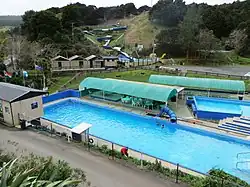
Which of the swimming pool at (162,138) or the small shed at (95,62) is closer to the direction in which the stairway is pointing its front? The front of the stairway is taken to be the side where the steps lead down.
the swimming pool

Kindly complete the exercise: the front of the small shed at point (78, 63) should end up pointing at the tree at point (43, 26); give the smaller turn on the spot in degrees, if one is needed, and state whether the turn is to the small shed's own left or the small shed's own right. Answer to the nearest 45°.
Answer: approximately 135° to the small shed's own right

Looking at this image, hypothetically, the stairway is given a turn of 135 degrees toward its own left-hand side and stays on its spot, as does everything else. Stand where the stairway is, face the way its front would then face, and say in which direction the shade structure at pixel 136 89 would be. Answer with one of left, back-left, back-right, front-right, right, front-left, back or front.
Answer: back

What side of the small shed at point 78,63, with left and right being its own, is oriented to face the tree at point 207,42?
left

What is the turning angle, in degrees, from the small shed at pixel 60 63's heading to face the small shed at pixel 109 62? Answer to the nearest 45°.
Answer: approximately 90° to its left

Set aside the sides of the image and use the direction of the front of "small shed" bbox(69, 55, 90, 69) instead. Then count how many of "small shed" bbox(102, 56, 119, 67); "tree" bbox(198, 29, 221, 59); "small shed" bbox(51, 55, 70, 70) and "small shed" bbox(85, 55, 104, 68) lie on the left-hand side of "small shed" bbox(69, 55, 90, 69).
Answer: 3

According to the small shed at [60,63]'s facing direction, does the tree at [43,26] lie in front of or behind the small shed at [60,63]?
behind

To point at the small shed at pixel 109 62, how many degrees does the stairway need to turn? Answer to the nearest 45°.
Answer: approximately 90° to its right

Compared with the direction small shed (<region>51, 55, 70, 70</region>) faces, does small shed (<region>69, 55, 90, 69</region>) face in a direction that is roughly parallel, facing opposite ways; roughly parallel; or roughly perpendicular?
roughly parallel

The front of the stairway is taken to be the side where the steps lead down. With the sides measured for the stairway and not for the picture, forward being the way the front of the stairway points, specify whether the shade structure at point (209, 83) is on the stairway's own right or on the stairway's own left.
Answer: on the stairway's own right

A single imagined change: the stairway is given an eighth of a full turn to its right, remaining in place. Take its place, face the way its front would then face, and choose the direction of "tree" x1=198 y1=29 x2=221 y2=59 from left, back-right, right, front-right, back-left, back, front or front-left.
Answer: right

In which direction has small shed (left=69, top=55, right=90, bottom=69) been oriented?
toward the camera

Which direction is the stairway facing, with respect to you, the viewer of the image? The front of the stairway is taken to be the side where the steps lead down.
facing the viewer and to the left of the viewer

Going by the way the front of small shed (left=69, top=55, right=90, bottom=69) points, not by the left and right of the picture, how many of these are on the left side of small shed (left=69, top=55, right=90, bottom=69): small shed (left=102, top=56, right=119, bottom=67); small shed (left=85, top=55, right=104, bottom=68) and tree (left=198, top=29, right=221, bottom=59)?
3

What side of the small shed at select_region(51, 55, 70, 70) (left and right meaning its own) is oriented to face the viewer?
front

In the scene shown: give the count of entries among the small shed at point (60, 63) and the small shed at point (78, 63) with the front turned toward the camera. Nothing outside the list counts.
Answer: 2

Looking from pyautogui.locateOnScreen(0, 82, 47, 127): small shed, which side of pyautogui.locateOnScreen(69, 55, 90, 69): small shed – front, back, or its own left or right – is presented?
front

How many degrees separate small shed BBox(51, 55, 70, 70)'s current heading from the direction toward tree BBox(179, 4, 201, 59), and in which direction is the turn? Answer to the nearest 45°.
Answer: approximately 90° to its left
